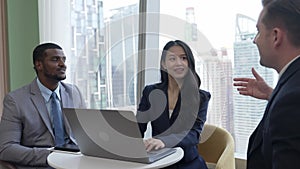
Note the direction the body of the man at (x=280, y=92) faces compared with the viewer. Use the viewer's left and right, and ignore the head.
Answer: facing away from the viewer and to the left of the viewer

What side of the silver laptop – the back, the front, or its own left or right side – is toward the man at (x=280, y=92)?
right

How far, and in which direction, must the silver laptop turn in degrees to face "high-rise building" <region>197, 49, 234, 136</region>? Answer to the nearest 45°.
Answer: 0° — it already faces it

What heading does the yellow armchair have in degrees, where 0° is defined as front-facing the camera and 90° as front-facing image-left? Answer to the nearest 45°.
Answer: approximately 45°

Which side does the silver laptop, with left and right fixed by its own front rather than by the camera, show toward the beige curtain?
left

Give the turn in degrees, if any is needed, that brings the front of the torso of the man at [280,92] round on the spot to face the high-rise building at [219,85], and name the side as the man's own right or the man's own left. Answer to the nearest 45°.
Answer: approximately 45° to the man's own right

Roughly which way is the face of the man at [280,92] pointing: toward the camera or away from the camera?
away from the camera

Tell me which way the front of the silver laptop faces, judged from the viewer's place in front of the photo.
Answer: facing away from the viewer and to the right of the viewer

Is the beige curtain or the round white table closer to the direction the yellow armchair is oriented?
the round white table
